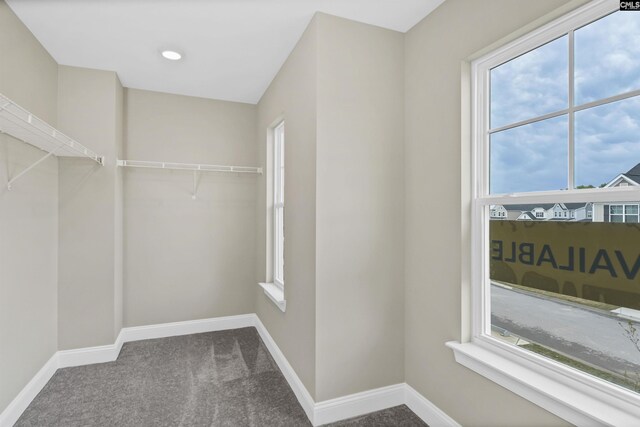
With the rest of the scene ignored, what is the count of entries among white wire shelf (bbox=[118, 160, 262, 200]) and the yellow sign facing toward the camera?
1

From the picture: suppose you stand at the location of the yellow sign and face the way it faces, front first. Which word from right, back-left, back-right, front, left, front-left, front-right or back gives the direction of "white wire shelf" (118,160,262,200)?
back-left

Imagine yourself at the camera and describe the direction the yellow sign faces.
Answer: facing away from the viewer and to the right of the viewer

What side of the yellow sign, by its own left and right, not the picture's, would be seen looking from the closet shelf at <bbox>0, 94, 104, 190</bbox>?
back

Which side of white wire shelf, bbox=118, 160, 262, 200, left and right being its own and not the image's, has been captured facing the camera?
front

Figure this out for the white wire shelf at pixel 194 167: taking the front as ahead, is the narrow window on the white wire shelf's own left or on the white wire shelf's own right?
on the white wire shelf's own left

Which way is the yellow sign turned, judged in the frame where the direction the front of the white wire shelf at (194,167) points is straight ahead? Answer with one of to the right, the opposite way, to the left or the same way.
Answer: to the left

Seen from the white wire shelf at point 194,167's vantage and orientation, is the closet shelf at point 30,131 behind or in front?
in front

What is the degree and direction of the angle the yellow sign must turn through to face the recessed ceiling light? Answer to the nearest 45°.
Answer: approximately 135° to its left

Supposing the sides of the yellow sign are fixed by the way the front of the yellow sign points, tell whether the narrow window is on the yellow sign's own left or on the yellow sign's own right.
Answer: on the yellow sign's own left
